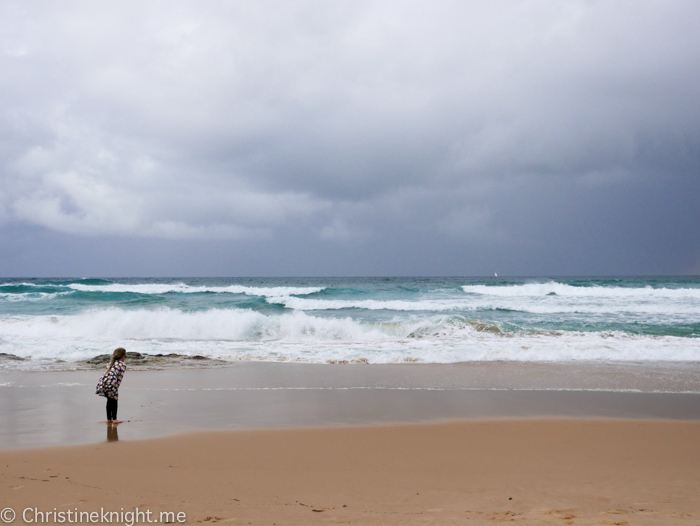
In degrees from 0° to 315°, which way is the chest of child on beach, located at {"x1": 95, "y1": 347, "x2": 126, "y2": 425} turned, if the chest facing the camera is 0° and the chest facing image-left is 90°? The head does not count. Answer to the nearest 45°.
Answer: approximately 270°
